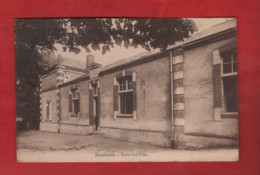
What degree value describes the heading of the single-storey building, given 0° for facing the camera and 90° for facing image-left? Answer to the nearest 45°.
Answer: approximately 45°
